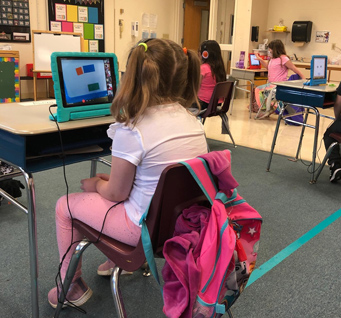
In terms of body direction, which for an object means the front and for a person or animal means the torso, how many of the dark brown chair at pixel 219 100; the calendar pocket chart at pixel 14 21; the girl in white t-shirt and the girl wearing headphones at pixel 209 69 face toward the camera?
1

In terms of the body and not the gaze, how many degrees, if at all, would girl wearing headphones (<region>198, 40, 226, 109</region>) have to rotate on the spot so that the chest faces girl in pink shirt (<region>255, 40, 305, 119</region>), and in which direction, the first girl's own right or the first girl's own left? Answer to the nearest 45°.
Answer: approximately 90° to the first girl's own right

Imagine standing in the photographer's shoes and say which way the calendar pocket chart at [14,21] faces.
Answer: facing the viewer

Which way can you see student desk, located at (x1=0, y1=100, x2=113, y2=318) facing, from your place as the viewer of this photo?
facing the viewer and to the right of the viewer

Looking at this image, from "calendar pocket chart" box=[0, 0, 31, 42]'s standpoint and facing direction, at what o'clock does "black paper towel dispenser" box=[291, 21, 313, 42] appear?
The black paper towel dispenser is roughly at 9 o'clock from the calendar pocket chart.

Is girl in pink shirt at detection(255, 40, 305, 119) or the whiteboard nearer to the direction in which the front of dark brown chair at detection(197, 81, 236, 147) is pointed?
the whiteboard

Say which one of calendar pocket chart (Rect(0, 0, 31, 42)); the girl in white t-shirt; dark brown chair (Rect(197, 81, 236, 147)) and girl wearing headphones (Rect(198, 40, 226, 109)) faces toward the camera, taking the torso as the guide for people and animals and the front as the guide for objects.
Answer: the calendar pocket chart

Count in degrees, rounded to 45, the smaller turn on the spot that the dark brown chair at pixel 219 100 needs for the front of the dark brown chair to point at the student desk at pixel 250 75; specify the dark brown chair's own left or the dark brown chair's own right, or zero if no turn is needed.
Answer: approximately 45° to the dark brown chair's own right

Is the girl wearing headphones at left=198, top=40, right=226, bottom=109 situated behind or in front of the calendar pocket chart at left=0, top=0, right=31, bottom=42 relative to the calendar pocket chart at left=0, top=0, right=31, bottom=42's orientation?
in front

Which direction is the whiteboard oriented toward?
toward the camera

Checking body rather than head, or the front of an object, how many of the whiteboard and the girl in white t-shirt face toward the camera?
1

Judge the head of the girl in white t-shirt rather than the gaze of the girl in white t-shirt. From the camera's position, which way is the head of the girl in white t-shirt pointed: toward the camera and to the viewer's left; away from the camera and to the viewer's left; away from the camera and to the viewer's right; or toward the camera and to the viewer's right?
away from the camera and to the viewer's left

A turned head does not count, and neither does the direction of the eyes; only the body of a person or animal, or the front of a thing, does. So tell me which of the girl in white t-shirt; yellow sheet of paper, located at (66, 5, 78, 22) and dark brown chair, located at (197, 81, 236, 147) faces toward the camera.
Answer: the yellow sheet of paper
